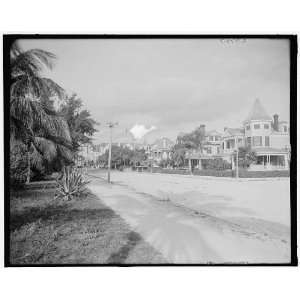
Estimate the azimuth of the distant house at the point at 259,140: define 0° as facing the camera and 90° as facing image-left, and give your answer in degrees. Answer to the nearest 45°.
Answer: approximately 45°

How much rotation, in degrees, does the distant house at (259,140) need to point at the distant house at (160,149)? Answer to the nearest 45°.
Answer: approximately 45° to its right
